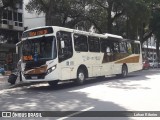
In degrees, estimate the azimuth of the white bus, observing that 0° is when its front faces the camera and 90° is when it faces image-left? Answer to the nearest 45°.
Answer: approximately 45°

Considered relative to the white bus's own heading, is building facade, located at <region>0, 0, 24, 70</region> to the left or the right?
on its right
